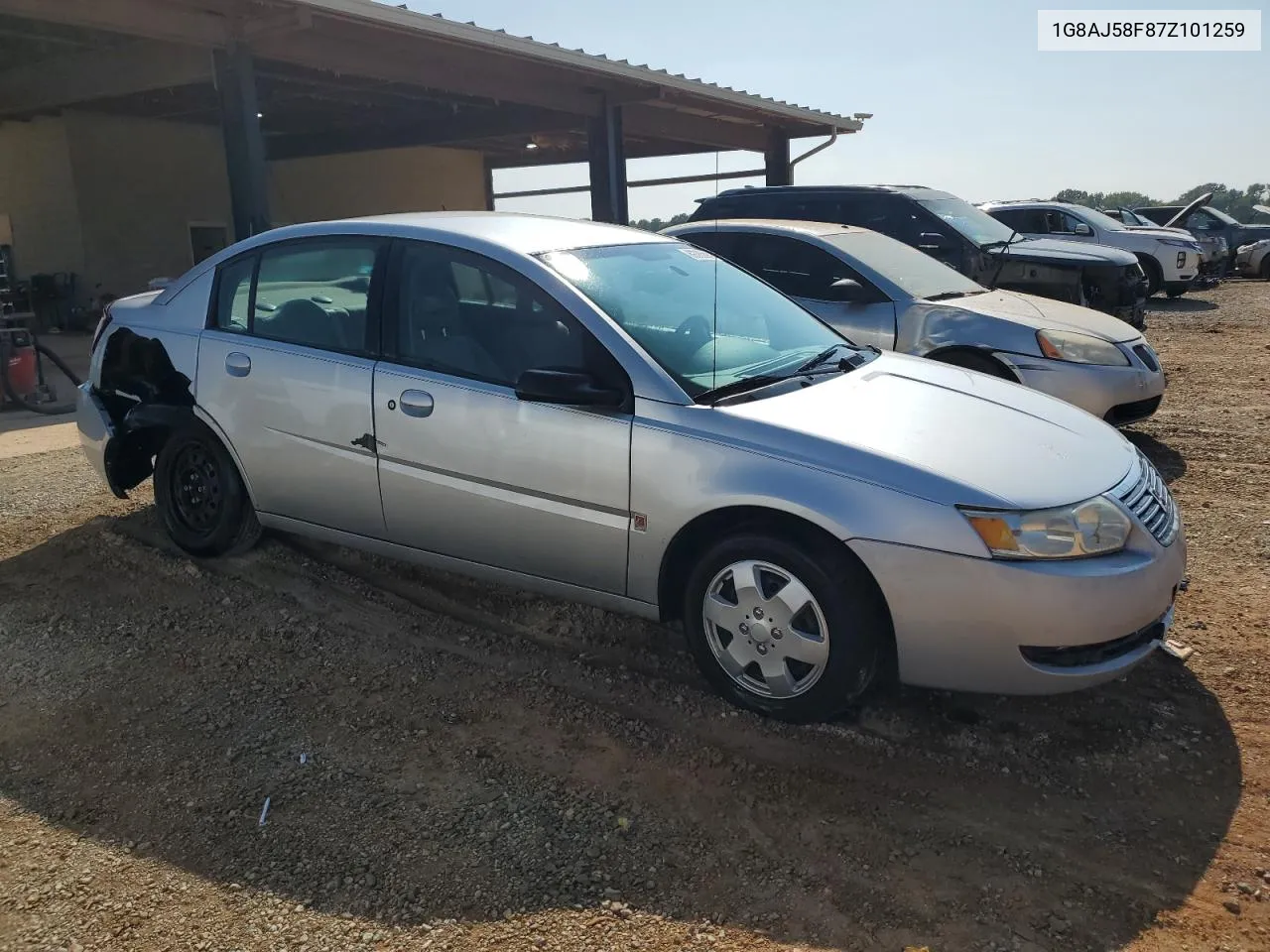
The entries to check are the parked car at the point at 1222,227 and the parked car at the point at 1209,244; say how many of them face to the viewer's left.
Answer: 0

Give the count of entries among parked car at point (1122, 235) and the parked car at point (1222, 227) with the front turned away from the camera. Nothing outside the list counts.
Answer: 0

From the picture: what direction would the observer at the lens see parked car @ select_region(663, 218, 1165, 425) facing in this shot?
facing the viewer and to the right of the viewer

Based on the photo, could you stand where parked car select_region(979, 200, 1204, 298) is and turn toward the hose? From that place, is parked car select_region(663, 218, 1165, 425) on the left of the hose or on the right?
left

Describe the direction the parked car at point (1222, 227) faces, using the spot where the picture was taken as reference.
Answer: facing to the right of the viewer

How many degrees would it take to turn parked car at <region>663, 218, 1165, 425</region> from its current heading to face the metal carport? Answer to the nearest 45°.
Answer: approximately 180°

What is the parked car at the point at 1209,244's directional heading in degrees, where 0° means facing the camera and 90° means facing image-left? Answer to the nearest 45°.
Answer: approximately 315°

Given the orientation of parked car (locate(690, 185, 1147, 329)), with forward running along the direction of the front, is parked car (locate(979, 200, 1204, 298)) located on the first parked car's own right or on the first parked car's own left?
on the first parked car's own left

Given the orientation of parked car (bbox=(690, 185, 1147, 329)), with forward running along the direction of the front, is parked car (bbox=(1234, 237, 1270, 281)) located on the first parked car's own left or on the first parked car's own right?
on the first parked car's own left

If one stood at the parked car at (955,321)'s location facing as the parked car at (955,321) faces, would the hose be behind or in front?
behind

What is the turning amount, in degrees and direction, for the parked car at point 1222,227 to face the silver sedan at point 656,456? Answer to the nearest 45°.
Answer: approximately 90° to its right

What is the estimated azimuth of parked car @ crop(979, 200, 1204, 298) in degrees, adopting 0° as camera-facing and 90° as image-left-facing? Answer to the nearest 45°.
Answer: approximately 315°

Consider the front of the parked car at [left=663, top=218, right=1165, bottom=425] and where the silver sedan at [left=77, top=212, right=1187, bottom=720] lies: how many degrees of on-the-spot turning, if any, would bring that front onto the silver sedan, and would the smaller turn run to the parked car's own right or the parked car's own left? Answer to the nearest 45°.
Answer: approximately 45° to the parked car's own right
